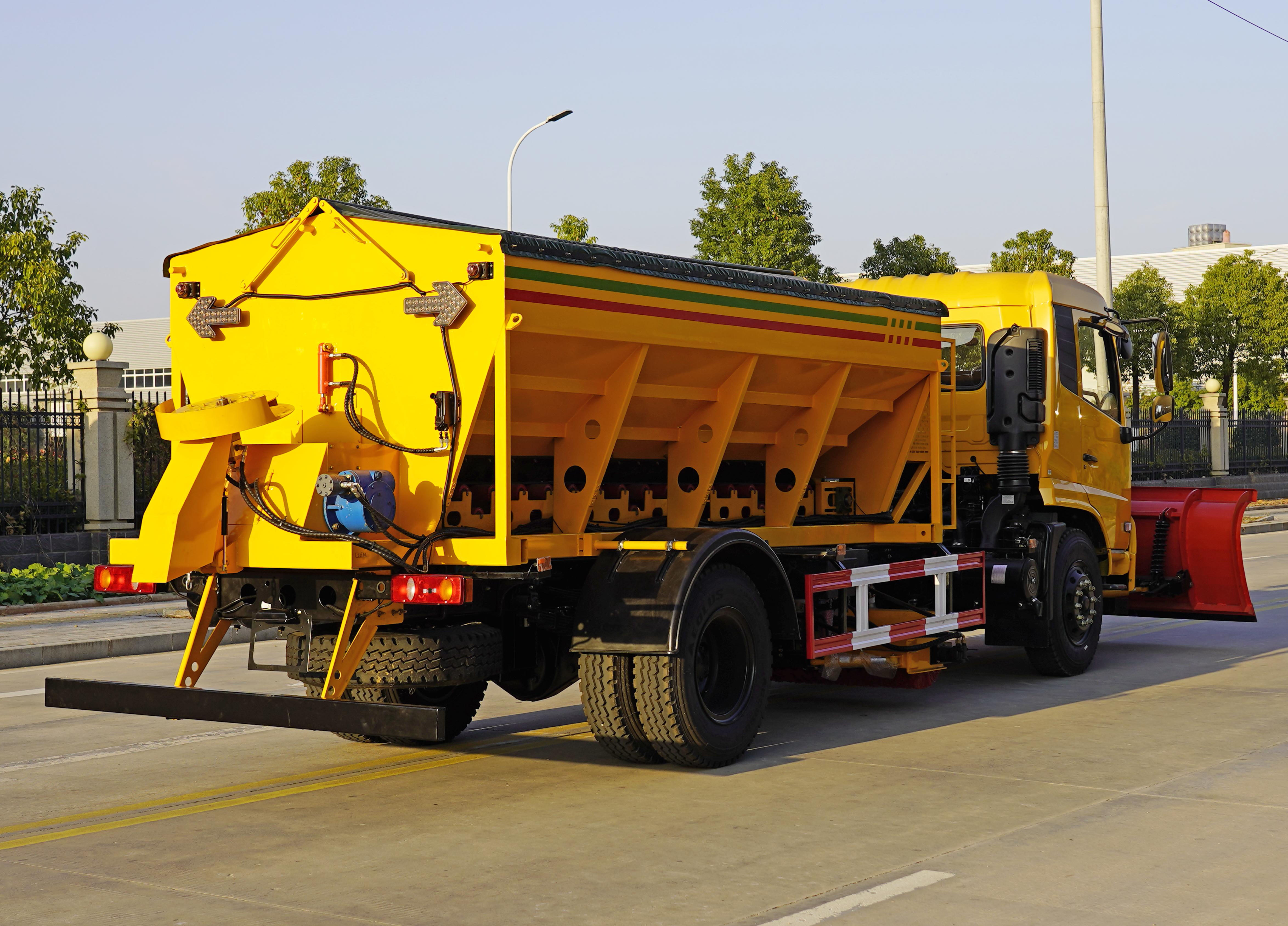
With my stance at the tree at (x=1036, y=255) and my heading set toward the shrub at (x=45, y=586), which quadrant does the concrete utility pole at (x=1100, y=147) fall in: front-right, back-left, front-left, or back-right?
front-left

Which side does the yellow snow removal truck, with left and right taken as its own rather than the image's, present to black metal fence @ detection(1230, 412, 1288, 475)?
front

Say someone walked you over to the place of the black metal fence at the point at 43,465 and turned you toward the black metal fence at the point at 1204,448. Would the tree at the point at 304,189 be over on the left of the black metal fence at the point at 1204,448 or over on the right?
left

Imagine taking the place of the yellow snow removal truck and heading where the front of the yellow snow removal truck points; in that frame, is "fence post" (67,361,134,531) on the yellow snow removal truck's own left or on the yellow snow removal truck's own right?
on the yellow snow removal truck's own left

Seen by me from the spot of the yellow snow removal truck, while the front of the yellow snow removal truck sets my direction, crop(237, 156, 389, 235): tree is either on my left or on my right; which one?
on my left

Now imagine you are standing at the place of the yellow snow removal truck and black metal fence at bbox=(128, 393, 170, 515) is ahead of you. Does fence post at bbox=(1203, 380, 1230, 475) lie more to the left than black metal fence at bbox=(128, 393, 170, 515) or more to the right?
right

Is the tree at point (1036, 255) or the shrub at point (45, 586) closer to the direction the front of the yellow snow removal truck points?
the tree

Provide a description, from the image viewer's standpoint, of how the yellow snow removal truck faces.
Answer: facing away from the viewer and to the right of the viewer

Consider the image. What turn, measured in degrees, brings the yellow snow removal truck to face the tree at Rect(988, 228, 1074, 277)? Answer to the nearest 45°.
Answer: approximately 45° to its left

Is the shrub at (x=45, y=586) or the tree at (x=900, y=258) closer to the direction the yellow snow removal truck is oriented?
the tree

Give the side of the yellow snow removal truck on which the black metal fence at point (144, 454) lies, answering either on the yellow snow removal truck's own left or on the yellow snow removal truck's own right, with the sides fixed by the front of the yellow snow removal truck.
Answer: on the yellow snow removal truck's own left

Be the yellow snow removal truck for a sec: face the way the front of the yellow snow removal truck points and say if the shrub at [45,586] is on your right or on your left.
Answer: on your left

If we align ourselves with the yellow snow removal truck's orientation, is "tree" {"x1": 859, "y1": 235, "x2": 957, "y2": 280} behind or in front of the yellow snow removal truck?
in front

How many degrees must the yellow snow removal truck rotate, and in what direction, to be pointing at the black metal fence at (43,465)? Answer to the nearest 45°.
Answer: approximately 90° to its left

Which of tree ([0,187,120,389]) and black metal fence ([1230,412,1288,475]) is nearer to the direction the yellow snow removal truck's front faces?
the black metal fence

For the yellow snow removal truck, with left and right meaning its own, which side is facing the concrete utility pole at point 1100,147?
front
